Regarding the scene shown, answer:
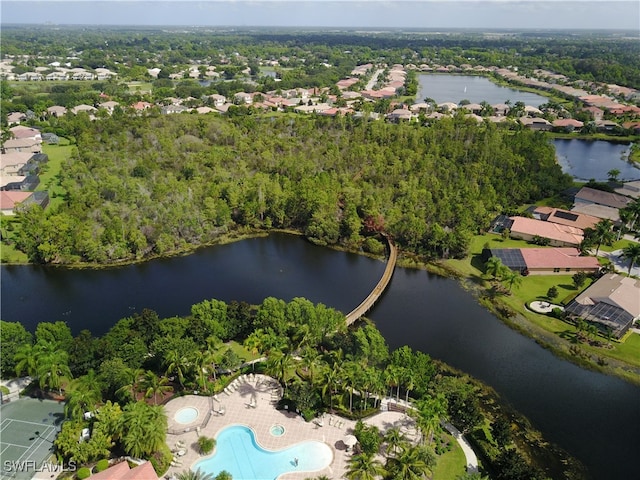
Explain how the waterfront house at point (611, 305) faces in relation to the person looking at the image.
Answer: facing away from the viewer and to the right of the viewer

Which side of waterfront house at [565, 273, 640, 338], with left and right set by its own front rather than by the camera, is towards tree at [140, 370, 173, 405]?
back

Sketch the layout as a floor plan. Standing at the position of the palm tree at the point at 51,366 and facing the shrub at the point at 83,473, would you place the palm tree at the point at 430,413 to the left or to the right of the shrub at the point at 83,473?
left

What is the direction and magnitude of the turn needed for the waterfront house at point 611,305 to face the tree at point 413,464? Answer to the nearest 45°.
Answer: approximately 135° to its right

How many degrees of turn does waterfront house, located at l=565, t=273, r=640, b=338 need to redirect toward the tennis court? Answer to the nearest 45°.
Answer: approximately 180°

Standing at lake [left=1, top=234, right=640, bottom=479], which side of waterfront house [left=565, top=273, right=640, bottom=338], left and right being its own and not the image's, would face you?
back

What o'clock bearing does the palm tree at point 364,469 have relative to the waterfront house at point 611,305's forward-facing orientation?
The palm tree is roughly at 5 o'clock from the waterfront house.

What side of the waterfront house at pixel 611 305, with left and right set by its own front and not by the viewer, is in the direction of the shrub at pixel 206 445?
back

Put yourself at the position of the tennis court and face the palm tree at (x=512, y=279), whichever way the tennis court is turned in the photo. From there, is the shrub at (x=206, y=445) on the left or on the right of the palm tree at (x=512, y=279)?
right

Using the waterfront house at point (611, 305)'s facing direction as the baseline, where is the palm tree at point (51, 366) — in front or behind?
behind

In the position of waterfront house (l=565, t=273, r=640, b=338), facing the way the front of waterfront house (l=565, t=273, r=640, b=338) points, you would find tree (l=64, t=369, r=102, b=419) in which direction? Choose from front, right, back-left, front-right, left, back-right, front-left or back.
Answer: back

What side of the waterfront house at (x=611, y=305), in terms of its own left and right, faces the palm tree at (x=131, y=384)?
back

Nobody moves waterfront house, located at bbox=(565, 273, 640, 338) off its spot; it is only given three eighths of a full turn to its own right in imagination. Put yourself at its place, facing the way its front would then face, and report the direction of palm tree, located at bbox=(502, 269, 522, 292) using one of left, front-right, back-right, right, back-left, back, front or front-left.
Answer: right

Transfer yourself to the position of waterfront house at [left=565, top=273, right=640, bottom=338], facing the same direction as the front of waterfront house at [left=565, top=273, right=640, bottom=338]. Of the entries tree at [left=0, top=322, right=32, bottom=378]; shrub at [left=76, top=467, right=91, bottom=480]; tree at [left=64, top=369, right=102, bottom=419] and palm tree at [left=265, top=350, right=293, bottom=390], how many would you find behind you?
4

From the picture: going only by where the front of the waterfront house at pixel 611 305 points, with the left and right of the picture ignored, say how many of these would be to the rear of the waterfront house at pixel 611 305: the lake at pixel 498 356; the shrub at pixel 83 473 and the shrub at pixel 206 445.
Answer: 3
